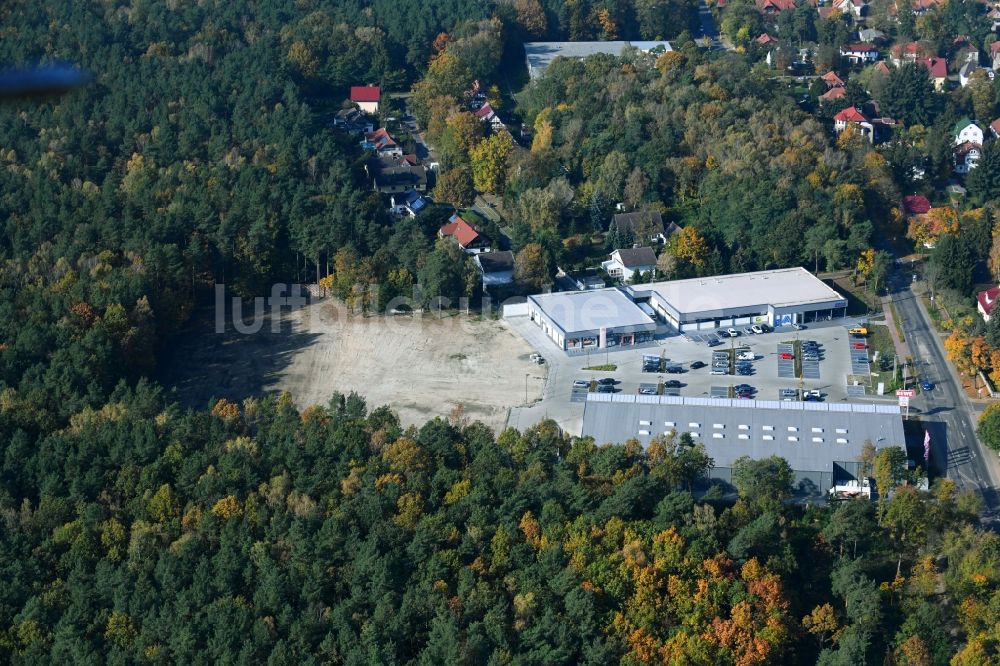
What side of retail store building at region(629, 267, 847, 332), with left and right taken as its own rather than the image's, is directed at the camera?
front

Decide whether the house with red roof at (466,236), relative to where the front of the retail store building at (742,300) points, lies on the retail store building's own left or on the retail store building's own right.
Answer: on the retail store building's own right

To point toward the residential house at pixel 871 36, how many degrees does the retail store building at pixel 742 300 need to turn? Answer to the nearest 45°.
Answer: approximately 180°

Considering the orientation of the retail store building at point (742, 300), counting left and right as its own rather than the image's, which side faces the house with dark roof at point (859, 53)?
back

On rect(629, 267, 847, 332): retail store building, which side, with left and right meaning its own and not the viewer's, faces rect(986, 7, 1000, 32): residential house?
back

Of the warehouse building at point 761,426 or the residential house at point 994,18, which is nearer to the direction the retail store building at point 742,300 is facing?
the warehouse building

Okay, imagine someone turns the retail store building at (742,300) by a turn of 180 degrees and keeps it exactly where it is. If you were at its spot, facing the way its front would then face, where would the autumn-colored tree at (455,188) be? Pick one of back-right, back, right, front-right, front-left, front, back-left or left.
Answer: front-left

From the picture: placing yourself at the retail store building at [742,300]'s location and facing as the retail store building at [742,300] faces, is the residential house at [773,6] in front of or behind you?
behind

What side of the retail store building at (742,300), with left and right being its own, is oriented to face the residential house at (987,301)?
left

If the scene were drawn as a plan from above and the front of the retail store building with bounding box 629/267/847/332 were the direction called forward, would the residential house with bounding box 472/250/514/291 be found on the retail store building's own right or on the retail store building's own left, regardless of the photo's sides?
on the retail store building's own right

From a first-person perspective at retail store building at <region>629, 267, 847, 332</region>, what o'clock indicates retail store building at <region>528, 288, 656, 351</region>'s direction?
retail store building at <region>528, 288, 656, 351</region> is roughly at 2 o'clock from retail store building at <region>629, 267, 847, 332</region>.

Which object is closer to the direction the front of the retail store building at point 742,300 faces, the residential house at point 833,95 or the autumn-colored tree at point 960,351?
the autumn-colored tree

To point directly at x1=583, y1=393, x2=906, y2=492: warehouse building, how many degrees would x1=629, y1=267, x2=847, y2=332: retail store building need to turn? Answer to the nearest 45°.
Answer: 0° — it already faces it

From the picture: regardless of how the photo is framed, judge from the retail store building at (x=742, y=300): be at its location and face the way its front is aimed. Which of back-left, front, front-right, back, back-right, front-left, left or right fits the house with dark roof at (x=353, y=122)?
back-right

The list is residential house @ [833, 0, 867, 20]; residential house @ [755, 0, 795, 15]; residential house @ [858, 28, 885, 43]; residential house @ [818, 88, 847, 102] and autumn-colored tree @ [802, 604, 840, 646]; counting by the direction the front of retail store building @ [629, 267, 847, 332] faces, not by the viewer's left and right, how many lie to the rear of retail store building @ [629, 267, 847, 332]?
4

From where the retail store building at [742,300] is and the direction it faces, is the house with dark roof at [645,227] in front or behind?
behind

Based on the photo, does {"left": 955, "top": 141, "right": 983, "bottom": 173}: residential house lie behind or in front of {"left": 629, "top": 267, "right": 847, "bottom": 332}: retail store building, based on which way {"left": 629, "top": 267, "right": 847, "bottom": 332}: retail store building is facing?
behind
